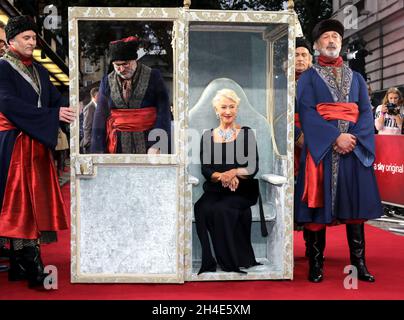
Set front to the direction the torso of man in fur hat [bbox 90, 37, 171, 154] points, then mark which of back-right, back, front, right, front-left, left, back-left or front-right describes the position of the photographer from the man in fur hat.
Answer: back-left

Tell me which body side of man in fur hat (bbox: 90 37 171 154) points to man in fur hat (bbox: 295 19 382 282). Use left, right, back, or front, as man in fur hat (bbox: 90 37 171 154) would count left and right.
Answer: left

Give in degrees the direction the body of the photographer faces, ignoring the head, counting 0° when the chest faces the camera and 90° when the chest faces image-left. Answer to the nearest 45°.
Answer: approximately 0°

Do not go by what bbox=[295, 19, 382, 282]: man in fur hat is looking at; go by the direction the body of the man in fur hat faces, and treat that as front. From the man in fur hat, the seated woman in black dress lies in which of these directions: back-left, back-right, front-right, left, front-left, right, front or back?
right

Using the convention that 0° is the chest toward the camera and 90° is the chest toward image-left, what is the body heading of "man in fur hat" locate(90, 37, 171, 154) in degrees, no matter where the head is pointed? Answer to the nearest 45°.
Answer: approximately 0°

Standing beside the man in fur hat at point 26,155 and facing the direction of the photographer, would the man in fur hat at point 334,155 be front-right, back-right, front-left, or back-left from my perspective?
front-right

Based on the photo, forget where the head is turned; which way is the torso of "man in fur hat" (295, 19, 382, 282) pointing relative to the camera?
toward the camera

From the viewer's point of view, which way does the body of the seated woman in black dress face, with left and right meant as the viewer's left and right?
facing the viewer

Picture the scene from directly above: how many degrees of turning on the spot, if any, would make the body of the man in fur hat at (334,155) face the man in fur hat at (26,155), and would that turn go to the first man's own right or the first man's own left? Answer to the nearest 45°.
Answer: approximately 90° to the first man's own right
